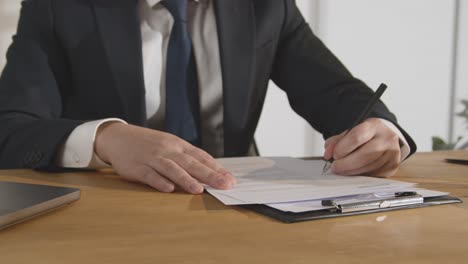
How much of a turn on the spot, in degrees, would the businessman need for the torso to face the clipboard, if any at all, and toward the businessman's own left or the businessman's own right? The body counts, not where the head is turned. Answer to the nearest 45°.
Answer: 0° — they already face it

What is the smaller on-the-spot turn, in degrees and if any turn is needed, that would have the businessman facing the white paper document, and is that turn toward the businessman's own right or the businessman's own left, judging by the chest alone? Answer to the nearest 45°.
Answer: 0° — they already face it

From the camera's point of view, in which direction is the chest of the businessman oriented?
toward the camera

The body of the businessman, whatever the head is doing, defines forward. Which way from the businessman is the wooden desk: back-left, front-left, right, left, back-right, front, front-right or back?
front

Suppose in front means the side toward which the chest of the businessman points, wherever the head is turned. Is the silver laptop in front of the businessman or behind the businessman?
in front

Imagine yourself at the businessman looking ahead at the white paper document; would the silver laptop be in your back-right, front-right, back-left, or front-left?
front-right
